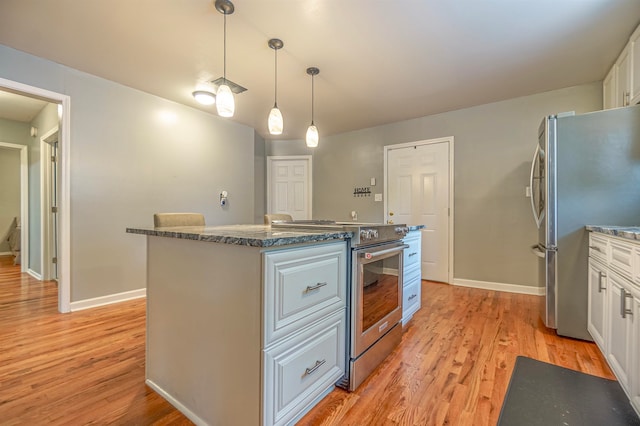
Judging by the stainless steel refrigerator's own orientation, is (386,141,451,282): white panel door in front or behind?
in front

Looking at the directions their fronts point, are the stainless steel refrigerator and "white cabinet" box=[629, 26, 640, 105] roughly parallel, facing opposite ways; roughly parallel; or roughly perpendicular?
roughly parallel

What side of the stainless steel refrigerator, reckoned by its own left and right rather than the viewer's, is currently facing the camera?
left

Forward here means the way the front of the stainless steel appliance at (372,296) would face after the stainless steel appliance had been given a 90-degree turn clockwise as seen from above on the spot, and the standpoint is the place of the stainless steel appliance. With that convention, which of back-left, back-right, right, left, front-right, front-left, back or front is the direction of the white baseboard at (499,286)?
back

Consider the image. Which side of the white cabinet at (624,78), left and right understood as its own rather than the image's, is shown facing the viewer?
left

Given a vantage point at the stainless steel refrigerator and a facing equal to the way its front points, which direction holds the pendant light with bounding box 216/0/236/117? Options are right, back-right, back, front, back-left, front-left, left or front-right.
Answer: front-left

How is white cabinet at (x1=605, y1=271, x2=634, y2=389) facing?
to the viewer's left

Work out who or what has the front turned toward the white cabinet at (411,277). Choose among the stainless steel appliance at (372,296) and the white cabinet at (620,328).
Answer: the white cabinet at (620,328)

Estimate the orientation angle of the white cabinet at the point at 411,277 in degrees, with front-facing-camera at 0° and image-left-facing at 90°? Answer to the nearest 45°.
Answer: approximately 315°

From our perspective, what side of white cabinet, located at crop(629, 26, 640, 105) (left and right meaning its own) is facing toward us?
left

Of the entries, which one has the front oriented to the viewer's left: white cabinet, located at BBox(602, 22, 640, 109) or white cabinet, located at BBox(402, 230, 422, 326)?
white cabinet, located at BBox(602, 22, 640, 109)

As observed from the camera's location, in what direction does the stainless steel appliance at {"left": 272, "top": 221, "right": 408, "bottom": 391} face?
facing the viewer and to the right of the viewer

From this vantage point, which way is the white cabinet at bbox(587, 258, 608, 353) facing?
to the viewer's left
